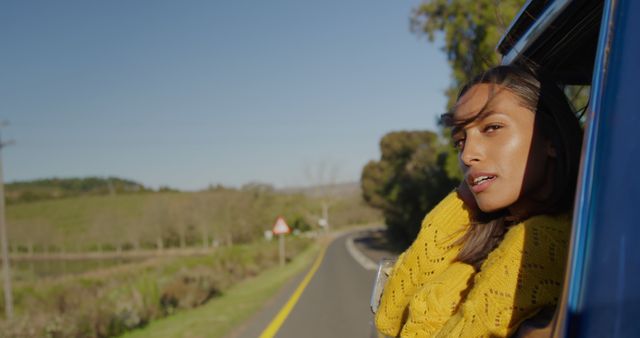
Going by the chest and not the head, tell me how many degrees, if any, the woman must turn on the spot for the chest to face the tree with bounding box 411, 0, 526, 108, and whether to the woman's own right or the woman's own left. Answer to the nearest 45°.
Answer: approximately 135° to the woman's own right

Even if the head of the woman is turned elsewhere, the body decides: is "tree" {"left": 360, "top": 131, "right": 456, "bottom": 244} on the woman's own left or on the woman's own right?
on the woman's own right

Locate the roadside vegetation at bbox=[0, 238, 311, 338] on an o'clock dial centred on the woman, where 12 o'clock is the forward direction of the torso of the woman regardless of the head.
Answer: The roadside vegetation is roughly at 3 o'clock from the woman.

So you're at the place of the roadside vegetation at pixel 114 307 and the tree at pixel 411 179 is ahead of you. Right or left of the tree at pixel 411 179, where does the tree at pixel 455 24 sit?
right

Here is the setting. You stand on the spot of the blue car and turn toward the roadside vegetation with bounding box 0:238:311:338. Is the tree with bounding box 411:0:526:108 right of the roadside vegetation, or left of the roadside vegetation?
right

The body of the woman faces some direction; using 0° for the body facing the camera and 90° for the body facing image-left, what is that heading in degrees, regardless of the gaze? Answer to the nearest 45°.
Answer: approximately 45°

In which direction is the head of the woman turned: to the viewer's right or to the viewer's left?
to the viewer's left
